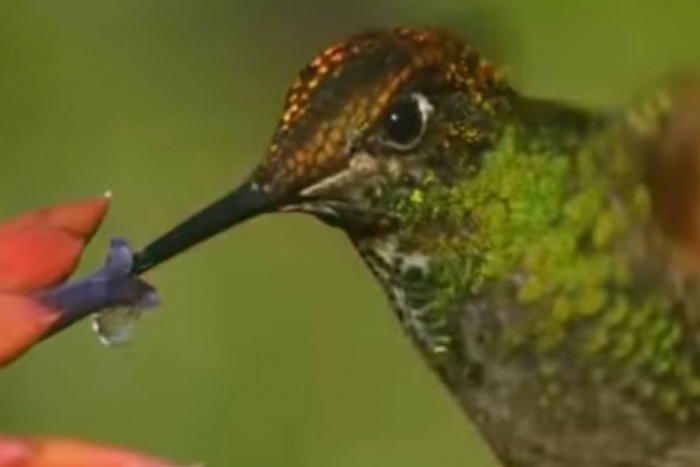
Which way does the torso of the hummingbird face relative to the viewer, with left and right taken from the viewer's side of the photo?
facing to the left of the viewer
